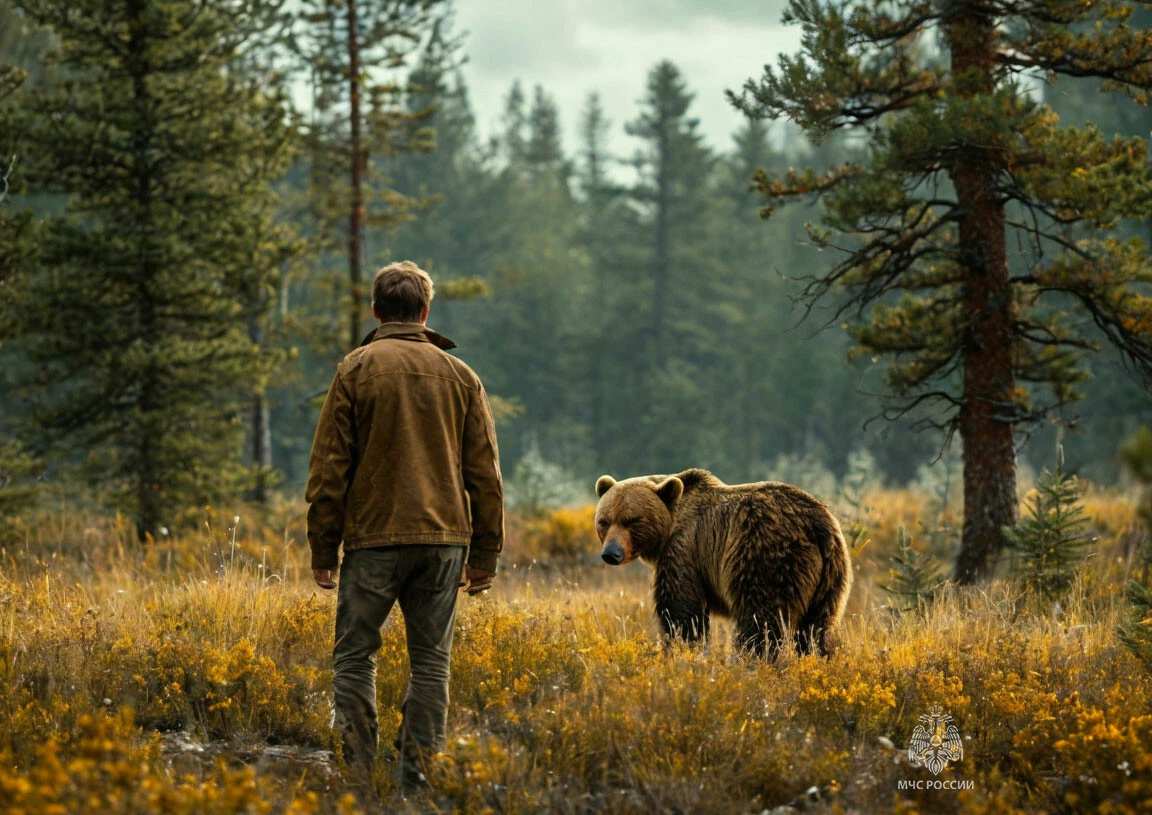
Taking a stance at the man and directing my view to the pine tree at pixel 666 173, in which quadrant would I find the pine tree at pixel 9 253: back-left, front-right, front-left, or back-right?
front-left

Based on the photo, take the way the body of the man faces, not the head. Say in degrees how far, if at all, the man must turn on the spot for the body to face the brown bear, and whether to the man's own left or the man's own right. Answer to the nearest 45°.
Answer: approximately 45° to the man's own right

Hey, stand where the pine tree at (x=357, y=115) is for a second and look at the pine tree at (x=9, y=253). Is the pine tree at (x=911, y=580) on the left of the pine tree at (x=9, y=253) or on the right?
left

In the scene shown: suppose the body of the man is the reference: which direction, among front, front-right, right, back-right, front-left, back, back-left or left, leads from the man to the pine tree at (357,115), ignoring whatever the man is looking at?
front

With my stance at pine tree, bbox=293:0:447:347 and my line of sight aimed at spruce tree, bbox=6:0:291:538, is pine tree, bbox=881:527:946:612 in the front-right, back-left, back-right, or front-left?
front-left

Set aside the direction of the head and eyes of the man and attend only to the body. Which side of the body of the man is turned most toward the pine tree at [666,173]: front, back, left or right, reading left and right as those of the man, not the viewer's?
front

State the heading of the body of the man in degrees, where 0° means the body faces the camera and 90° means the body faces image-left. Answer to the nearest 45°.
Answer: approximately 180°

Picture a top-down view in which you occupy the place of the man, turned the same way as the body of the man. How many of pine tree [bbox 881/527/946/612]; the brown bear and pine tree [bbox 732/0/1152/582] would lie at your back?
0

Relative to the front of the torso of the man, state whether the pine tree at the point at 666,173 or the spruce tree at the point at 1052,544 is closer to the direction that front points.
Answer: the pine tree

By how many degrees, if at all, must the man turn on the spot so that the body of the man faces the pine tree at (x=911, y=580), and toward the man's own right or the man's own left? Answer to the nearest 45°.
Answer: approximately 45° to the man's own right

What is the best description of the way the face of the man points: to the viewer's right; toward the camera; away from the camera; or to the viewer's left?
away from the camera
